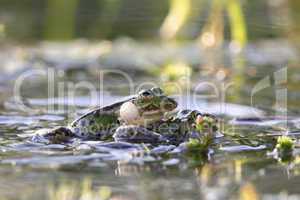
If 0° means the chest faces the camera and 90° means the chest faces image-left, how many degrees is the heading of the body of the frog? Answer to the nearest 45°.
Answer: approximately 270°

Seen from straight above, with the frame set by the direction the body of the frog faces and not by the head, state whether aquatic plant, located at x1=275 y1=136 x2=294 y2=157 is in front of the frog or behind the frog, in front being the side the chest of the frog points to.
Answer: in front
